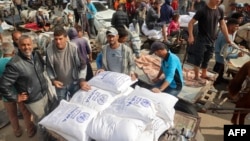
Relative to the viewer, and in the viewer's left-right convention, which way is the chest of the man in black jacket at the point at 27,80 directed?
facing the viewer and to the right of the viewer

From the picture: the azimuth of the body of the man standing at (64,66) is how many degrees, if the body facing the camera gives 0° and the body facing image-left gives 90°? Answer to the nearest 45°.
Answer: approximately 0°

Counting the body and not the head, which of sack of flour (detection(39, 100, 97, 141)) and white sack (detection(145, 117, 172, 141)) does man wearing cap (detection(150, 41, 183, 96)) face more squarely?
the sack of flour

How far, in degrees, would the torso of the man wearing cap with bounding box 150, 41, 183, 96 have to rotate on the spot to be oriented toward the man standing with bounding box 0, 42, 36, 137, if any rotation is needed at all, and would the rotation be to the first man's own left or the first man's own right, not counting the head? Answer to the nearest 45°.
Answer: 0° — they already face them

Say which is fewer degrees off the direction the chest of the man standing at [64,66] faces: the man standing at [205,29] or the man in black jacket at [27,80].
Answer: the man in black jacket

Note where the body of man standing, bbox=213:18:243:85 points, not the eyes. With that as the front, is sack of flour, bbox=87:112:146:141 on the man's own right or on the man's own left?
on the man's own right

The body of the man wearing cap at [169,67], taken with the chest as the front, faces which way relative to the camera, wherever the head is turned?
to the viewer's left

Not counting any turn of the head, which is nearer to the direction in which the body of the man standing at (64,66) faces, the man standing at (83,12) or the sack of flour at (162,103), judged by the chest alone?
the sack of flour
